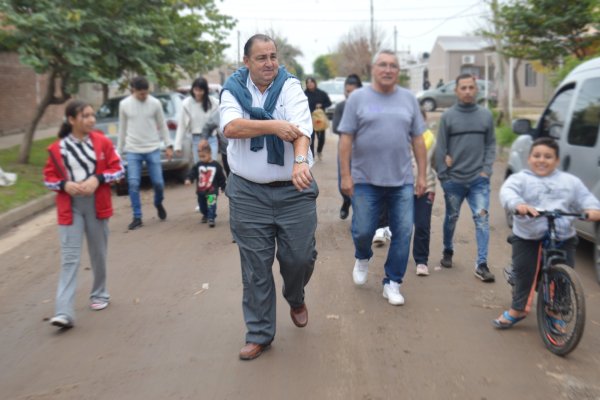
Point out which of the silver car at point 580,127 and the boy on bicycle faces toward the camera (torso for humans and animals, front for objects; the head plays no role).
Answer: the boy on bicycle

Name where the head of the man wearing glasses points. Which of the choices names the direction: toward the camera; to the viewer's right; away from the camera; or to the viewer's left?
toward the camera

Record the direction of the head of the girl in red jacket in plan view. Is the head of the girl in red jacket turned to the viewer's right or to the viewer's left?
to the viewer's right

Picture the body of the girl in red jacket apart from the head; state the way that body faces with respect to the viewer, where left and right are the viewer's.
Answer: facing the viewer

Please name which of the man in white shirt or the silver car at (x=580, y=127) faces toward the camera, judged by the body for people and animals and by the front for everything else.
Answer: the man in white shirt

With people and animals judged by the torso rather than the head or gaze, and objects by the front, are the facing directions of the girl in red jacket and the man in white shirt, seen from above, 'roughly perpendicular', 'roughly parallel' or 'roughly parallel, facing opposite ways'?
roughly parallel

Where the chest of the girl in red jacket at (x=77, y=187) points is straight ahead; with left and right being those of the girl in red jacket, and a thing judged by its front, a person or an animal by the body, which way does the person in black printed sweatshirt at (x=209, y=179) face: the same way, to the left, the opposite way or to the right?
the same way

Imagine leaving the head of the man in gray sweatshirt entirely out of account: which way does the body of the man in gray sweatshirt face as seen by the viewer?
toward the camera

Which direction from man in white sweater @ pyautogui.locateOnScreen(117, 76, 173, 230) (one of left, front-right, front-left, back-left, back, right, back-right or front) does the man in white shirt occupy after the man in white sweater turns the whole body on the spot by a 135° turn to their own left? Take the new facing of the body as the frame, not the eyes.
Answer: back-right

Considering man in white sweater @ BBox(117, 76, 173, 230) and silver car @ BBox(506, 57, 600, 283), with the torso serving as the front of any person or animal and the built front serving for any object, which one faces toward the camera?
the man in white sweater

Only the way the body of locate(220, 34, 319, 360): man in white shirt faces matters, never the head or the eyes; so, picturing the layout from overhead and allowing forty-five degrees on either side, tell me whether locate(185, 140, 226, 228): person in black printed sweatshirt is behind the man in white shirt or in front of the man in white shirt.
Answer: behind

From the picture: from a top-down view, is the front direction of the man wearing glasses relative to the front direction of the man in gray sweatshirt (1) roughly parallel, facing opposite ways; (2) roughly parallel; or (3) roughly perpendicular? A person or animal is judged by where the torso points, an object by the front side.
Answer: roughly parallel

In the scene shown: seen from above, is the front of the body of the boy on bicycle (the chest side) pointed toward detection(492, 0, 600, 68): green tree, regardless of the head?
no

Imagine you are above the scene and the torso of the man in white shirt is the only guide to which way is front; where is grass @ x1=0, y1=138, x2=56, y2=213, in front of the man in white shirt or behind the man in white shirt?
behind

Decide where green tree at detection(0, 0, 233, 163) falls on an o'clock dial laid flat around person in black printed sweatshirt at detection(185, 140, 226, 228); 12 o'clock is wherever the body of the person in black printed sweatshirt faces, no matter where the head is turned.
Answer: The green tree is roughly at 5 o'clock from the person in black printed sweatshirt.

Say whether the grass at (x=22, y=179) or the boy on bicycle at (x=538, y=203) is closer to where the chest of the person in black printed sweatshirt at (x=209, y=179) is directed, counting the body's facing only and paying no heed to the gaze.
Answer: the boy on bicycle

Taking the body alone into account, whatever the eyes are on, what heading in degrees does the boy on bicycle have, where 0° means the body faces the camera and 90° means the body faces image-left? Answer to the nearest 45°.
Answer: approximately 0°
